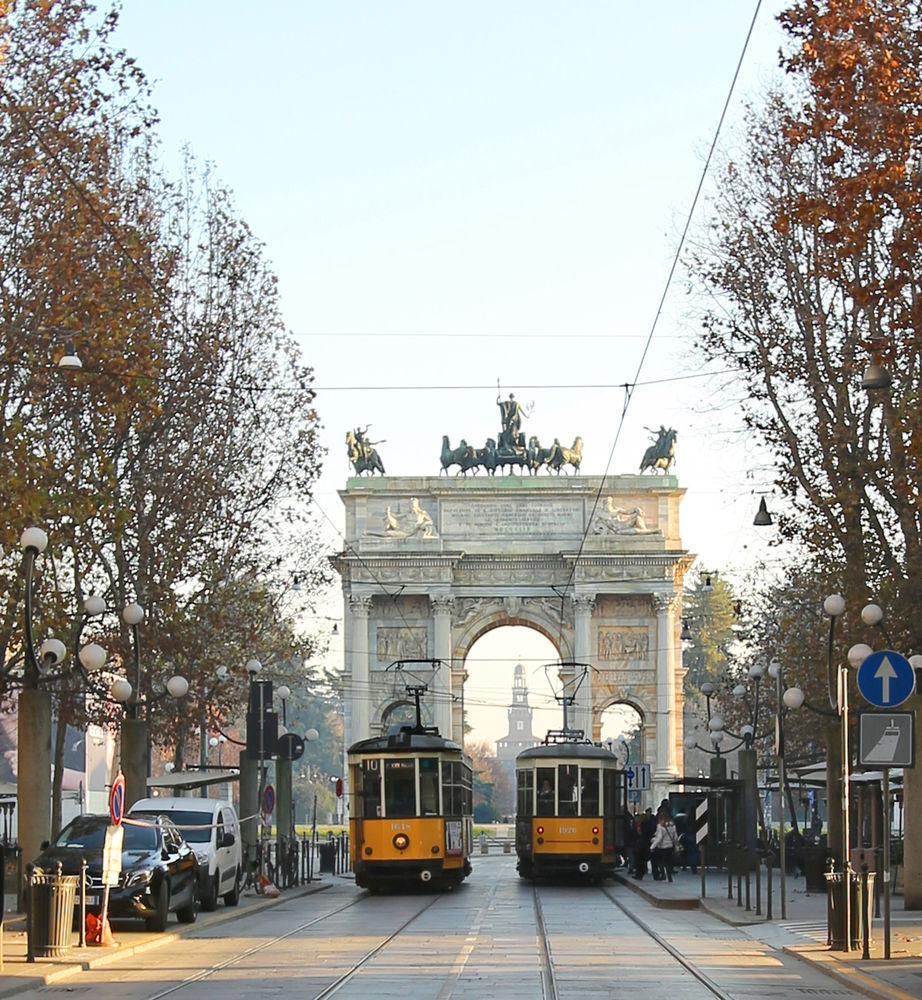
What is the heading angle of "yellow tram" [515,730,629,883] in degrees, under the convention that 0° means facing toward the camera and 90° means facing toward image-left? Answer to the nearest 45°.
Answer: approximately 180°

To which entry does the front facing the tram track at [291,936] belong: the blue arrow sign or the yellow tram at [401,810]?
the yellow tram

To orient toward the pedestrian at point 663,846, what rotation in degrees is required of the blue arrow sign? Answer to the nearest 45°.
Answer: approximately 180°

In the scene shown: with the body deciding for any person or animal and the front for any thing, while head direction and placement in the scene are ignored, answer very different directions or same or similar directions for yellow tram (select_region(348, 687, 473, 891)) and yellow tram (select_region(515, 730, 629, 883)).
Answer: very different directions

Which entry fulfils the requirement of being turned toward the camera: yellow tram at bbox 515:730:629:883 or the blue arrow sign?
the blue arrow sign

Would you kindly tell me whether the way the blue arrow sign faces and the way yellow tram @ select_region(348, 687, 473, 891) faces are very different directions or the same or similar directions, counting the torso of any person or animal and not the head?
same or similar directions

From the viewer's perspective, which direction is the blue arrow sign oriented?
toward the camera

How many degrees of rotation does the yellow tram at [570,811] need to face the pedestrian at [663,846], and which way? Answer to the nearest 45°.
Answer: approximately 45° to its right

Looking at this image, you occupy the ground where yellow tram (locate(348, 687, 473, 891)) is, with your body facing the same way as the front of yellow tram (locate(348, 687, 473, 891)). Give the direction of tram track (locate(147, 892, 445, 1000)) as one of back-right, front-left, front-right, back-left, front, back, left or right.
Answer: front

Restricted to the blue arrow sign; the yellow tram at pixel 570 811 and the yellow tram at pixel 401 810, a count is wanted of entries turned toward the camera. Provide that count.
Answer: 2

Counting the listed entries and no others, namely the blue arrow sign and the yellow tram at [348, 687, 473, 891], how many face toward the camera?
2

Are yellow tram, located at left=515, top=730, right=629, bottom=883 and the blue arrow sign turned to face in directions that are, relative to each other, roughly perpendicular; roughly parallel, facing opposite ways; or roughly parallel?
roughly parallel, facing opposite ways

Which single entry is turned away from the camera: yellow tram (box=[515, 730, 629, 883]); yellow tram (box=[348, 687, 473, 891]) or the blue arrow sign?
yellow tram (box=[515, 730, 629, 883])

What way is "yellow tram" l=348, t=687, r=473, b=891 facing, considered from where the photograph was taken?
facing the viewer
